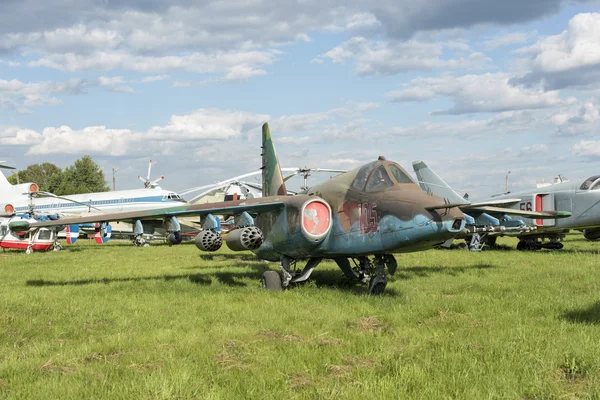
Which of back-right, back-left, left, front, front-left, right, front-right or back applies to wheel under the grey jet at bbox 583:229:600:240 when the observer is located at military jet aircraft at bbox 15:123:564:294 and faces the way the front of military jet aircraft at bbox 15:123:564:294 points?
left

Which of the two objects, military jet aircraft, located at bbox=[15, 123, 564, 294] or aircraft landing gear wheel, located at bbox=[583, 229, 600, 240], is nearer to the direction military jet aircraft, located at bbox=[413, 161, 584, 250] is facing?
the aircraft landing gear wheel

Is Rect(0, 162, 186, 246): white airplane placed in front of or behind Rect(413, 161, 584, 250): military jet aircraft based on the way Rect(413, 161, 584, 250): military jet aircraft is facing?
behind

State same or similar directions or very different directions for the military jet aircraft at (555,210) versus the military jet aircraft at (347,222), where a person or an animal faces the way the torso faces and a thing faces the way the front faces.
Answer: same or similar directions

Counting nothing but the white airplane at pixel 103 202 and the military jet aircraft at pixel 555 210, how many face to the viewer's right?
2

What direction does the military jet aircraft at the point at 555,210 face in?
to the viewer's right

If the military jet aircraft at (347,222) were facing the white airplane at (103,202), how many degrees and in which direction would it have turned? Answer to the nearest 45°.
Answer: approximately 180°

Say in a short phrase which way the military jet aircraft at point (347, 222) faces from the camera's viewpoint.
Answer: facing the viewer and to the right of the viewer

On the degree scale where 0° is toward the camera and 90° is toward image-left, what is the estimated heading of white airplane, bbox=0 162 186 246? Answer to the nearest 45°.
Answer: approximately 270°

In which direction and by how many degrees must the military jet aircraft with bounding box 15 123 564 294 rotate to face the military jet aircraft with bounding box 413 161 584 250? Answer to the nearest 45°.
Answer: approximately 90° to its left

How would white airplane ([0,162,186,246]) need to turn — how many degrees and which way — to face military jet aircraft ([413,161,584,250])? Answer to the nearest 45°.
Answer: approximately 45° to its right
